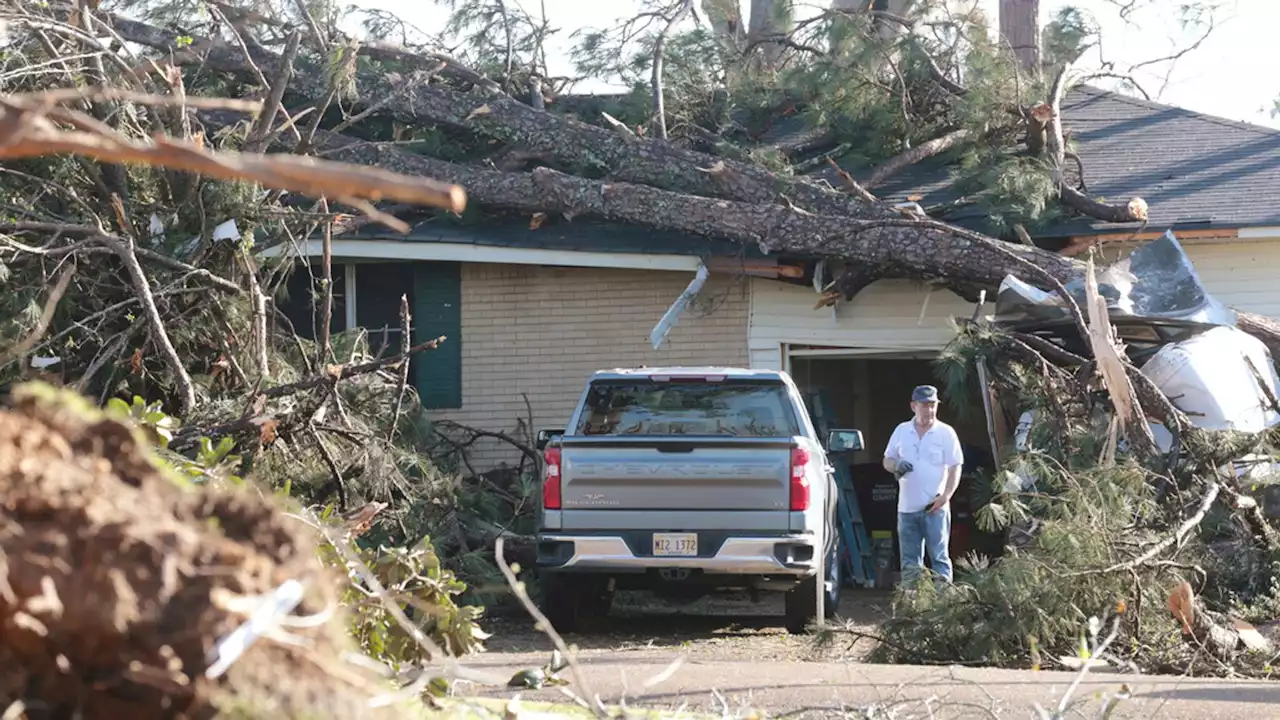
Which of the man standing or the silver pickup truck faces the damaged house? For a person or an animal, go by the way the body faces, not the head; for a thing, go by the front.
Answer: the silver pickup truck

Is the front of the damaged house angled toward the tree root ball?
yes

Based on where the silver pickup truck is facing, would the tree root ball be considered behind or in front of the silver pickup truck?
behind

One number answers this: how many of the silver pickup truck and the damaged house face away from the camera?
1

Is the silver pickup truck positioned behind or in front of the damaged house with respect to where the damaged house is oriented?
in front

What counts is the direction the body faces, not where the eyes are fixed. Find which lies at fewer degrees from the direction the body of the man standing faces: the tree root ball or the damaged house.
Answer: the tree root ball

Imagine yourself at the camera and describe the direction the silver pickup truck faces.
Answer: facing away from the viewer

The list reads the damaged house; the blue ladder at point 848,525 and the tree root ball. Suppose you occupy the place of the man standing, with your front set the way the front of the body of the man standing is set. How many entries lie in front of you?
1

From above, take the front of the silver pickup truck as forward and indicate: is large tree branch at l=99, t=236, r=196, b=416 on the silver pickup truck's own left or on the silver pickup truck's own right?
on the silver pickup truck's own left

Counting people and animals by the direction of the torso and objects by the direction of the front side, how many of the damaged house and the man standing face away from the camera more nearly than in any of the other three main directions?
0

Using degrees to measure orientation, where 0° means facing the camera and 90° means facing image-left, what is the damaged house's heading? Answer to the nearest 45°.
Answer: approximately 0°

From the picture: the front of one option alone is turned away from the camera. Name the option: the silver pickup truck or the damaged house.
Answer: the silver pickup truck
